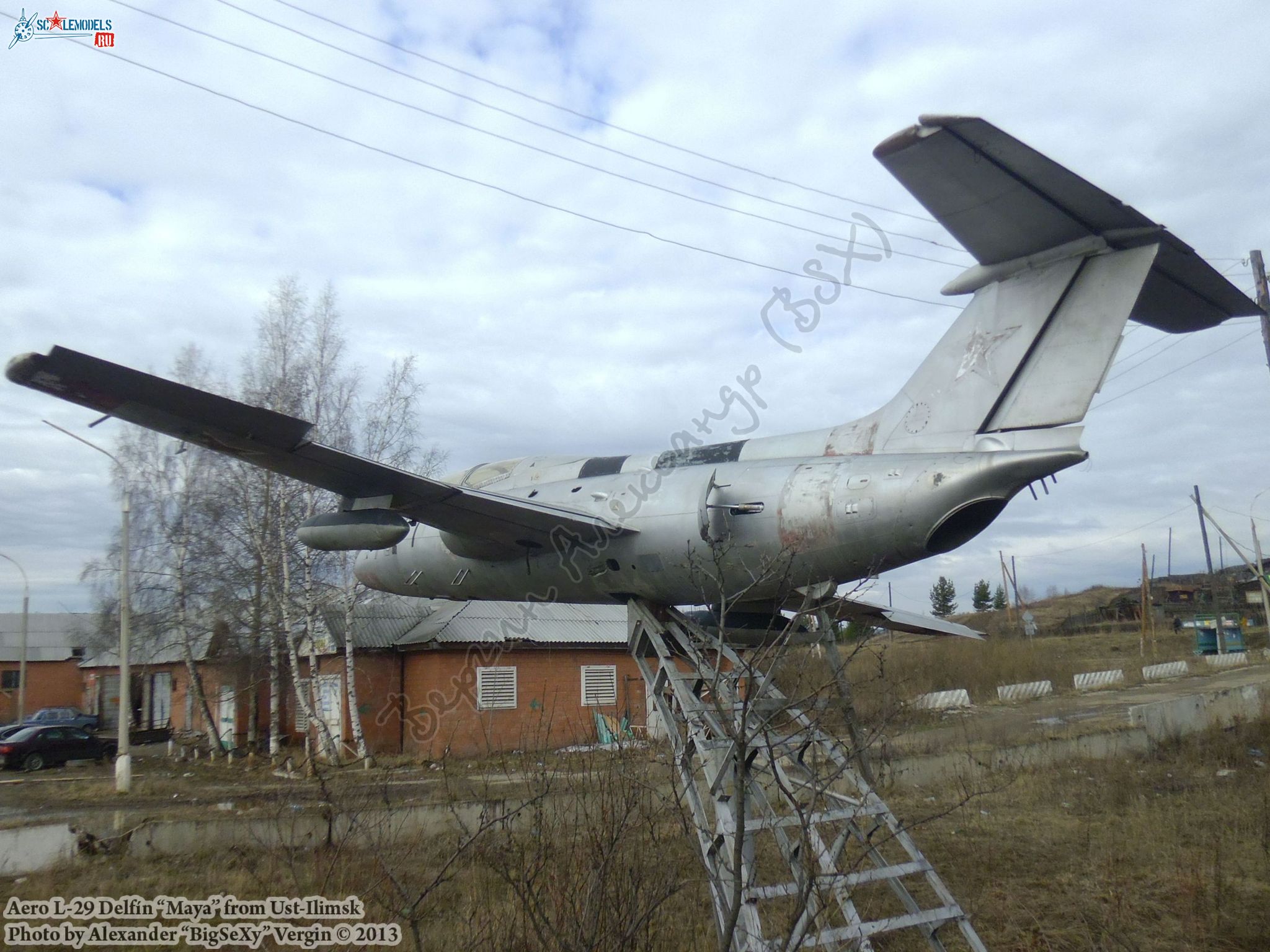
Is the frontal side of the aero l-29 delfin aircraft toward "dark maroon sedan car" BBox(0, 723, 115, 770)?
yes

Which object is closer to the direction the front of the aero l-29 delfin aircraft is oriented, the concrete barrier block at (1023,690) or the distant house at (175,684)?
the distant house

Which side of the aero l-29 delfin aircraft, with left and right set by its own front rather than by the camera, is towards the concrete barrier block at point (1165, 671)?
right

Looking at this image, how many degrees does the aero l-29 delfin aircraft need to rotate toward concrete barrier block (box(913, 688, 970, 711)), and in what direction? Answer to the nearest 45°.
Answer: approximately 45° to its right

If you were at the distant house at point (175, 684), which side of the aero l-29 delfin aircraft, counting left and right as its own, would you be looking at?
front

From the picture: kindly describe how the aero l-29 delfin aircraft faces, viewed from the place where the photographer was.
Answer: facing away from the viewer and to the left of the viewer

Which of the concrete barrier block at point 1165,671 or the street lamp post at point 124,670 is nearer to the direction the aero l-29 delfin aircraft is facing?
the street lamp post

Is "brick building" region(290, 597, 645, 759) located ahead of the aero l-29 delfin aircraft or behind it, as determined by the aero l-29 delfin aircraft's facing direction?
ahead

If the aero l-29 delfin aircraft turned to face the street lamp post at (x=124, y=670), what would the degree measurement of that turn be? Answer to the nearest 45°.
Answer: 0° — it already faces it
